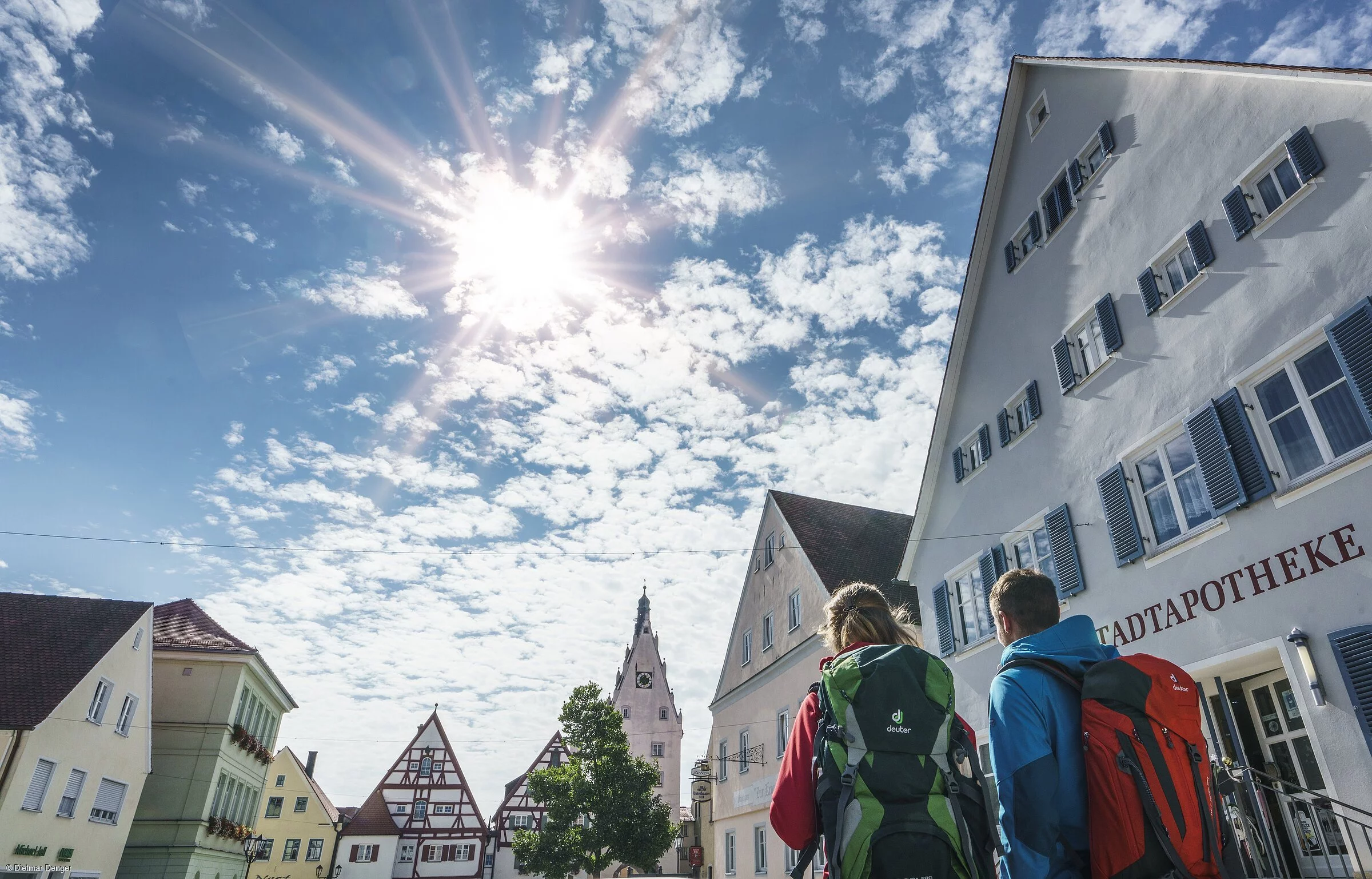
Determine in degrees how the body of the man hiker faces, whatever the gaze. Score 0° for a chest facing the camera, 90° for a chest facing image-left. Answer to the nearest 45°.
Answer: approximately 135°

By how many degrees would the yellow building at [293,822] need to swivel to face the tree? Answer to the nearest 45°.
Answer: approximately 45° to its left

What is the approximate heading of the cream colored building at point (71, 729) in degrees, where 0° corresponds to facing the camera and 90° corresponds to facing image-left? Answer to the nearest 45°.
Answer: approximately 315°

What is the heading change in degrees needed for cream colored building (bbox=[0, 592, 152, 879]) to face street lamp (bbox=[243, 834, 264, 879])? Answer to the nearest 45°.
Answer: approximately 90° to its left

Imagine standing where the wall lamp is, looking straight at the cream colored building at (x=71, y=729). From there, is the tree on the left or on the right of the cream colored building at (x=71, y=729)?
right

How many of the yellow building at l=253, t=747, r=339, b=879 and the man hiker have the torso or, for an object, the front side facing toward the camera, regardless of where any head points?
1

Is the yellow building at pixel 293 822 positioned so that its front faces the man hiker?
yes

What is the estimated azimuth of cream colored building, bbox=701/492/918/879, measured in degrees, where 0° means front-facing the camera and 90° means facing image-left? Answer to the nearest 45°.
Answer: approximately 45°

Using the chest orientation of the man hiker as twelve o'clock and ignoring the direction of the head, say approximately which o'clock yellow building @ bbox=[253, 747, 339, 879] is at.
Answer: The yellow building is roughly at 12 o'clock from the man hiker.
